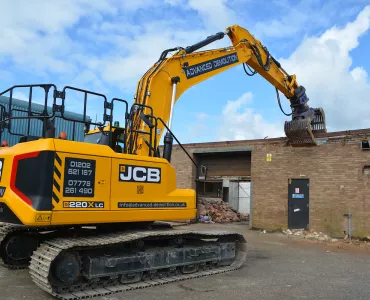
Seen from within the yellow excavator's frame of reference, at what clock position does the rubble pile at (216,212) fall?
The rubble pile is roughly at 11 o'clock from the yellow excavator.

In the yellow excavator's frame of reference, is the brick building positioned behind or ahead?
ahead

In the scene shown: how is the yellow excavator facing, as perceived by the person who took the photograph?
facing away from the viewer and to the right of the viewer

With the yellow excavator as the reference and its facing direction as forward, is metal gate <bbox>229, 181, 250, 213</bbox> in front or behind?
in front

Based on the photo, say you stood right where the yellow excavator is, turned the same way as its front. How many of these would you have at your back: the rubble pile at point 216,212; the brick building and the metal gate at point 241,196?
0
